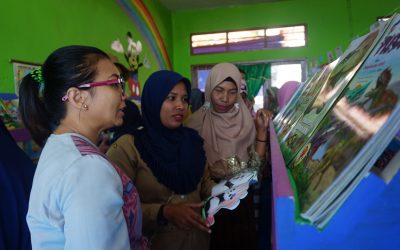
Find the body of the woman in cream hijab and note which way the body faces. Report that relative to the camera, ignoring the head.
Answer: toward the camera

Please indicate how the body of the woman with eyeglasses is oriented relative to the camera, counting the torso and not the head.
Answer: to the viewer's right

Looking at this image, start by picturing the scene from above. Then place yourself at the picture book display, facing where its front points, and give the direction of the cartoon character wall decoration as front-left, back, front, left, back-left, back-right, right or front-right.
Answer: right

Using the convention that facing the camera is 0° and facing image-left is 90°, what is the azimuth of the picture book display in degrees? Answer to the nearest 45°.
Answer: approximately 45°

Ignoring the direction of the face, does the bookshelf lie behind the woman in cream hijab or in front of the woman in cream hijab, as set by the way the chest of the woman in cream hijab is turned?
in front

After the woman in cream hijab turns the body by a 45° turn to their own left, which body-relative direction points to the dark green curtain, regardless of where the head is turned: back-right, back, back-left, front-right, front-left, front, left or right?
back-left

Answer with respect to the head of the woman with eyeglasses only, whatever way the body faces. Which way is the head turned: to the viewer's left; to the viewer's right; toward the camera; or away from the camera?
to the viewer's right

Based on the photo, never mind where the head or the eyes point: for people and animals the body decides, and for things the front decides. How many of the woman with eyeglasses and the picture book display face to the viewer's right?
1

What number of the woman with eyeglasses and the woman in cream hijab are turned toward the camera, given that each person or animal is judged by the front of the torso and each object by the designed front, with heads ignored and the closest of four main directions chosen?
1

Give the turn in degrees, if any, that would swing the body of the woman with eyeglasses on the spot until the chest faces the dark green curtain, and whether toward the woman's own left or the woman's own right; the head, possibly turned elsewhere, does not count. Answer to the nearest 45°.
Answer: approximately 45° to the woman's own left

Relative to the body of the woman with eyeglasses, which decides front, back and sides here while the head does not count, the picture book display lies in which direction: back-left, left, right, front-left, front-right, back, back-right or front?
front-right

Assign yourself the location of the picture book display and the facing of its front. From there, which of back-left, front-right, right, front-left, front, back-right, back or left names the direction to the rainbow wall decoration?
right

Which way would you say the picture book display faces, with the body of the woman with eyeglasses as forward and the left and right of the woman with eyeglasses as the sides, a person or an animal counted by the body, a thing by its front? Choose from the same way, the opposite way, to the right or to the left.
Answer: the opposite way

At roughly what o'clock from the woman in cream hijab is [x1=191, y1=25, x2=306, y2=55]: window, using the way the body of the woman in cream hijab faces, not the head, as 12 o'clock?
The window is roughly at 6 o'clock from the woman in cream hijab.

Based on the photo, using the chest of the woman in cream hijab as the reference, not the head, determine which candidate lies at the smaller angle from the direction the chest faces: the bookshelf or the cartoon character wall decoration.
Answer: the bookshelf
